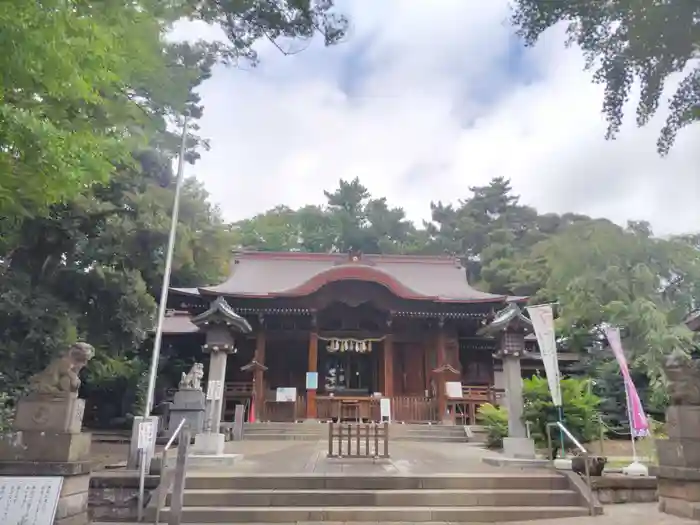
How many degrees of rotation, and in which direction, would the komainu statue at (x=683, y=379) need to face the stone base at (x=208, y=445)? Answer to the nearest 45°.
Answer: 0° — it already faces it

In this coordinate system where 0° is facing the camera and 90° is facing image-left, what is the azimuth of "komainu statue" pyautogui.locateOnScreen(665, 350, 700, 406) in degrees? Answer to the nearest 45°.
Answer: approximately 90°

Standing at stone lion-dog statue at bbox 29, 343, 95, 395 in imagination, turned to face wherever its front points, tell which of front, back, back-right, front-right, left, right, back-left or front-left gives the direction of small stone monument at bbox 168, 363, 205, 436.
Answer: front-left

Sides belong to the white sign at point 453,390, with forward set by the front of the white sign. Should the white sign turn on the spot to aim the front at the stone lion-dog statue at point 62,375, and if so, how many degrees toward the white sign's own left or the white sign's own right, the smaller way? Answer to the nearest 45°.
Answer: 0° — it already faces it

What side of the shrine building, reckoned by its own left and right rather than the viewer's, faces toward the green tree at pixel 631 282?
left

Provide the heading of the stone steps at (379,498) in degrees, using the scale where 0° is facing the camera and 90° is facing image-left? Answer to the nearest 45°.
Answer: approximately 0°

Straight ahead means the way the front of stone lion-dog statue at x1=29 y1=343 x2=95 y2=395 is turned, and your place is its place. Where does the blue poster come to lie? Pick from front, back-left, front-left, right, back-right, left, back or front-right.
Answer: front-left

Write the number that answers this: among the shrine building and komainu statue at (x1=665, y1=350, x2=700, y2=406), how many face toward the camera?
1

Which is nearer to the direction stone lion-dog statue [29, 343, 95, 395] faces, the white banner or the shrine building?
the white banner

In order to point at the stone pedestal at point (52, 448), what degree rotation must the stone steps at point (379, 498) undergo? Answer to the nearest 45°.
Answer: approximately 45° to its right
